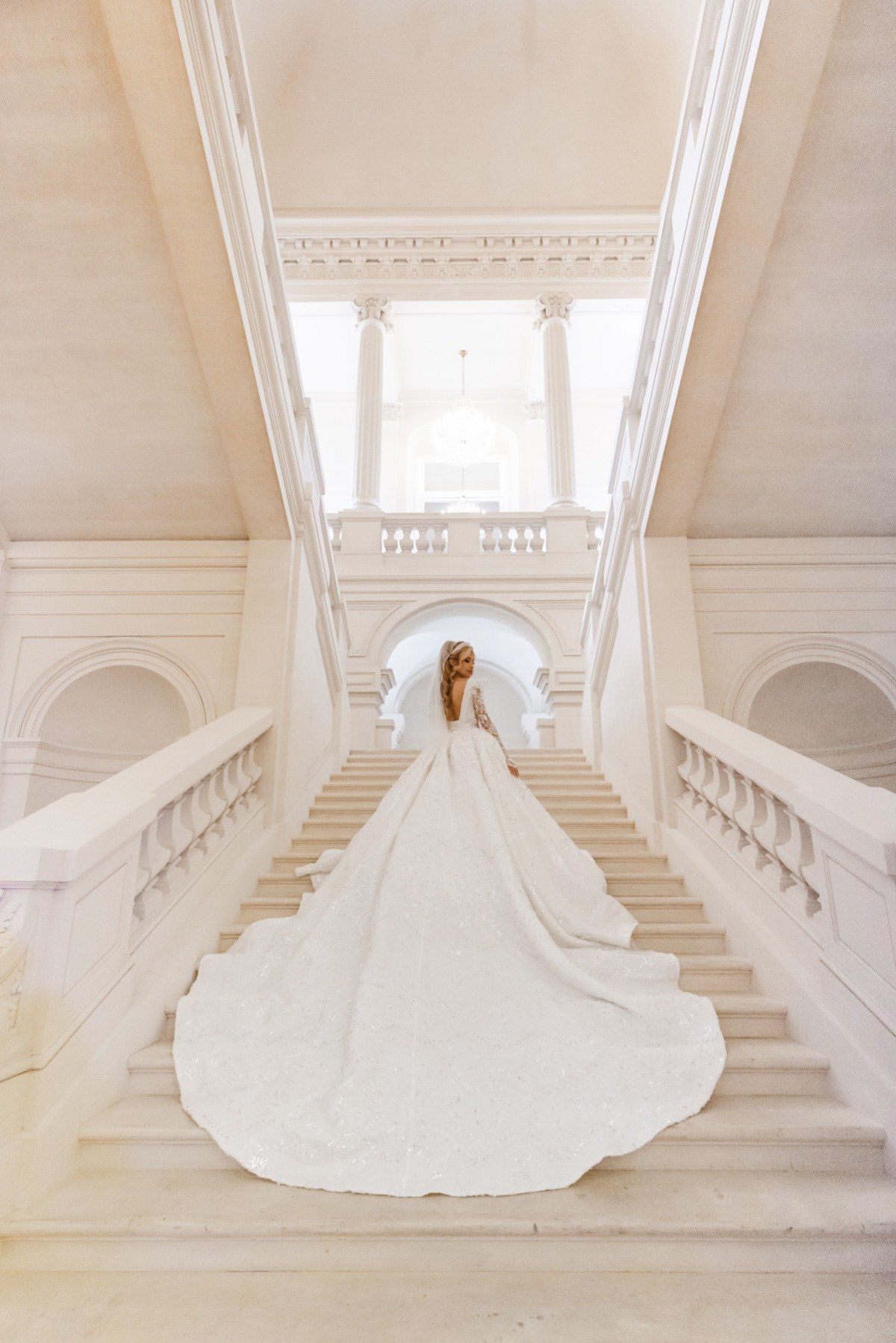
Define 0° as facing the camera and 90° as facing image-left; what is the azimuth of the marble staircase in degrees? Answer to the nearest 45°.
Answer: approximately 0°

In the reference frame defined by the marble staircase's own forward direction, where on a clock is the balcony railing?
The balcony railing is roughly at 6 o'clock from the marble staircase.
